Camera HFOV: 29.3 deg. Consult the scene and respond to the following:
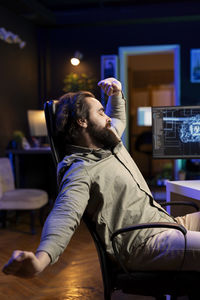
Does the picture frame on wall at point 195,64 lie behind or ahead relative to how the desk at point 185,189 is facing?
behind

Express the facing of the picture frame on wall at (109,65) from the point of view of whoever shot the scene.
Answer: facing the viewer

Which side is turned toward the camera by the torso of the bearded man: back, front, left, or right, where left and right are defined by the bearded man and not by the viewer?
right

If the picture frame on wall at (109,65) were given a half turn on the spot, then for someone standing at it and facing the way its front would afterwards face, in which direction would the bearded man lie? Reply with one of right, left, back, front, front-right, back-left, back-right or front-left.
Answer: back

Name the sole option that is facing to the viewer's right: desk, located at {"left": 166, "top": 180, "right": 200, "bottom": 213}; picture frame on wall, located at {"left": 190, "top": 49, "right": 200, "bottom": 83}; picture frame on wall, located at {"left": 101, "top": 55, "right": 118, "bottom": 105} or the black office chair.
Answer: the black office chair

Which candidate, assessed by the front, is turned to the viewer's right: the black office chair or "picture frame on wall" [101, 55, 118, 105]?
the black office chair

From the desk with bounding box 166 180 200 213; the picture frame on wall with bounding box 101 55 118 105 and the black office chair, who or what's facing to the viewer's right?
the black office chair

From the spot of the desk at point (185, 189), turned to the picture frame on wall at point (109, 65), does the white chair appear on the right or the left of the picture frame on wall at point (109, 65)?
left

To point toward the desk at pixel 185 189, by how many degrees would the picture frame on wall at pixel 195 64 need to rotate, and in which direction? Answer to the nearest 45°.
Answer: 0° — it already faces it

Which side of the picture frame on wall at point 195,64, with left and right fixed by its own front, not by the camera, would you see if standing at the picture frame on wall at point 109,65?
right

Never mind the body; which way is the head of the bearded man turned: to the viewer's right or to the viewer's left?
to the viewer's right

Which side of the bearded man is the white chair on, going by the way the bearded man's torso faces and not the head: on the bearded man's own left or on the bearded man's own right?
on the bearded man's own left

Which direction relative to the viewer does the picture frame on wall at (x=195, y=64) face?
toward the camera

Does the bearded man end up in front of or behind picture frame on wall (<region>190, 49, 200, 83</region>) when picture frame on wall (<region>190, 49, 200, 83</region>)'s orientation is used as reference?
in front

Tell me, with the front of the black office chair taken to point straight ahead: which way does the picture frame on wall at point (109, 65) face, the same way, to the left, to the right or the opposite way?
to the right

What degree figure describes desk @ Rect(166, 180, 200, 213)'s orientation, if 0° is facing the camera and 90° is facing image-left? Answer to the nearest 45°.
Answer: approximately 45°
